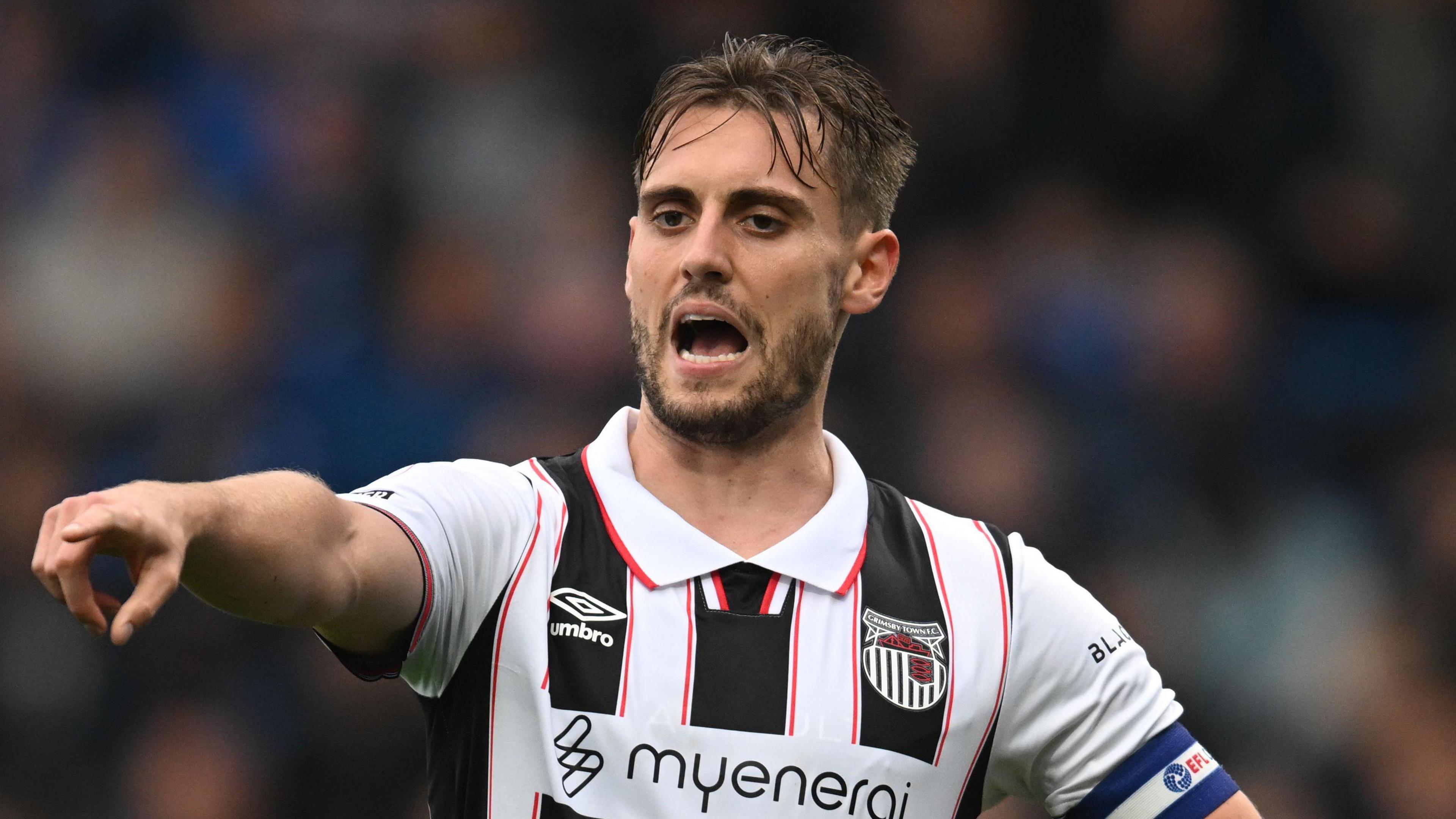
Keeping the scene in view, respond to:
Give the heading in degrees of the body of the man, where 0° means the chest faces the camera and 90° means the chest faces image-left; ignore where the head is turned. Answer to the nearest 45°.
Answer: approximately 0°
